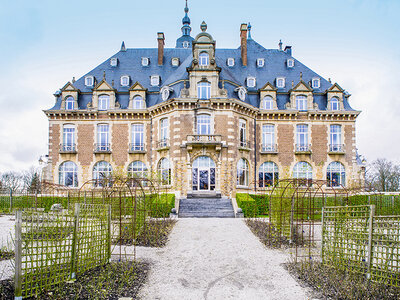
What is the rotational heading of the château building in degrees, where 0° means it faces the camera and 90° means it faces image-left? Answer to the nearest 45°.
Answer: approximately 0°
